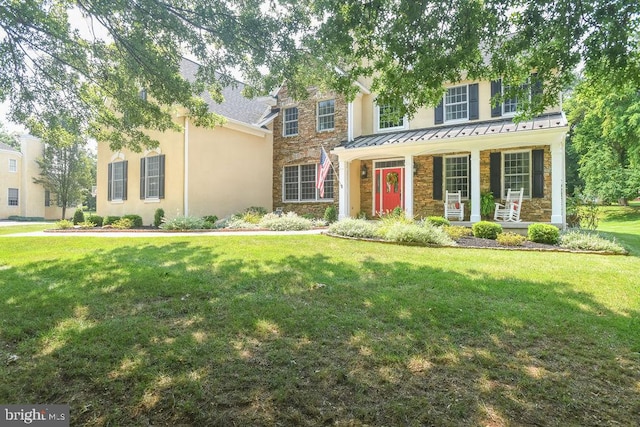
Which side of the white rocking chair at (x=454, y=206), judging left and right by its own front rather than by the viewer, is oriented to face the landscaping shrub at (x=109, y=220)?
right

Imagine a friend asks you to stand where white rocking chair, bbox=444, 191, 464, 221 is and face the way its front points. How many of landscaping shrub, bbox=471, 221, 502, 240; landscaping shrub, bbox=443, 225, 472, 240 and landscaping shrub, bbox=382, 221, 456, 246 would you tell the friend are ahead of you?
3

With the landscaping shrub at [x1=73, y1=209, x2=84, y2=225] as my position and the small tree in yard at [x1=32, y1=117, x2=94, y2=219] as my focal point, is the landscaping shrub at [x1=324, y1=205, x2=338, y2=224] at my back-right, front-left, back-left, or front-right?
back-right

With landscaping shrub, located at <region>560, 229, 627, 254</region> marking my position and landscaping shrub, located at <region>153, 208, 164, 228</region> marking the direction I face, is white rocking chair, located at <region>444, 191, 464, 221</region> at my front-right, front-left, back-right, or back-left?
front-right

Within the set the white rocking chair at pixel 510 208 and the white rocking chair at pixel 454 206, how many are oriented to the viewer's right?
0

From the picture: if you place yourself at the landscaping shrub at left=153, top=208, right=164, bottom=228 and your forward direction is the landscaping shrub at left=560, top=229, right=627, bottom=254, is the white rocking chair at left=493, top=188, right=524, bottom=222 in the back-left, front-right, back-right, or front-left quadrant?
front-left

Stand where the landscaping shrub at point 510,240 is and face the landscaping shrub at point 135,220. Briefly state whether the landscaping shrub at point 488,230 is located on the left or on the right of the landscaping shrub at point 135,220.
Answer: right

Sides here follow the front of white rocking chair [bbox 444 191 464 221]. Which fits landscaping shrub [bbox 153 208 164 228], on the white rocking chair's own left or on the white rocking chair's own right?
on the white rocking chair's own right

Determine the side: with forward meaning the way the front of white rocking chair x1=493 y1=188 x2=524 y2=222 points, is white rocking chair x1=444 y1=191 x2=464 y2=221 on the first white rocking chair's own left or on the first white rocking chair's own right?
on the first white rocking chair's own right

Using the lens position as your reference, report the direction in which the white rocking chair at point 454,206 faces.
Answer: facing the viewer

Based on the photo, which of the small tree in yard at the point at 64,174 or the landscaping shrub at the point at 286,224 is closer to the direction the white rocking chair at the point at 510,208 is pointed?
the landscaping shrub

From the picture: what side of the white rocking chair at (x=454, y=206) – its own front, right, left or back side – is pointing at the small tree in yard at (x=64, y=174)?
right

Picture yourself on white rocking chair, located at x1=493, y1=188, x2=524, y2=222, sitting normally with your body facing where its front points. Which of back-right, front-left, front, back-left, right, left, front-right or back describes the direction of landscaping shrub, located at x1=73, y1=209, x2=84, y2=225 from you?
front-right
